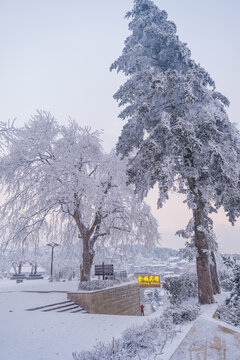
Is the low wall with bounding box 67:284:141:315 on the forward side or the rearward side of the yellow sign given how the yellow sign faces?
on the forward side

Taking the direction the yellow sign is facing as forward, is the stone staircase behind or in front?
in front

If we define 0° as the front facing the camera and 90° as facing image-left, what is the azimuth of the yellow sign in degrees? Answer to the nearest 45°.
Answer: approximately 0°

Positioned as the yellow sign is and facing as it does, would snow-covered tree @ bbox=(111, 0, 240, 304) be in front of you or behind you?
in front

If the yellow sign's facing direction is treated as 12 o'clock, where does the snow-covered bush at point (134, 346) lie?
The snow-covered bush is roughly at 12 o'clock from the yellow sign.
